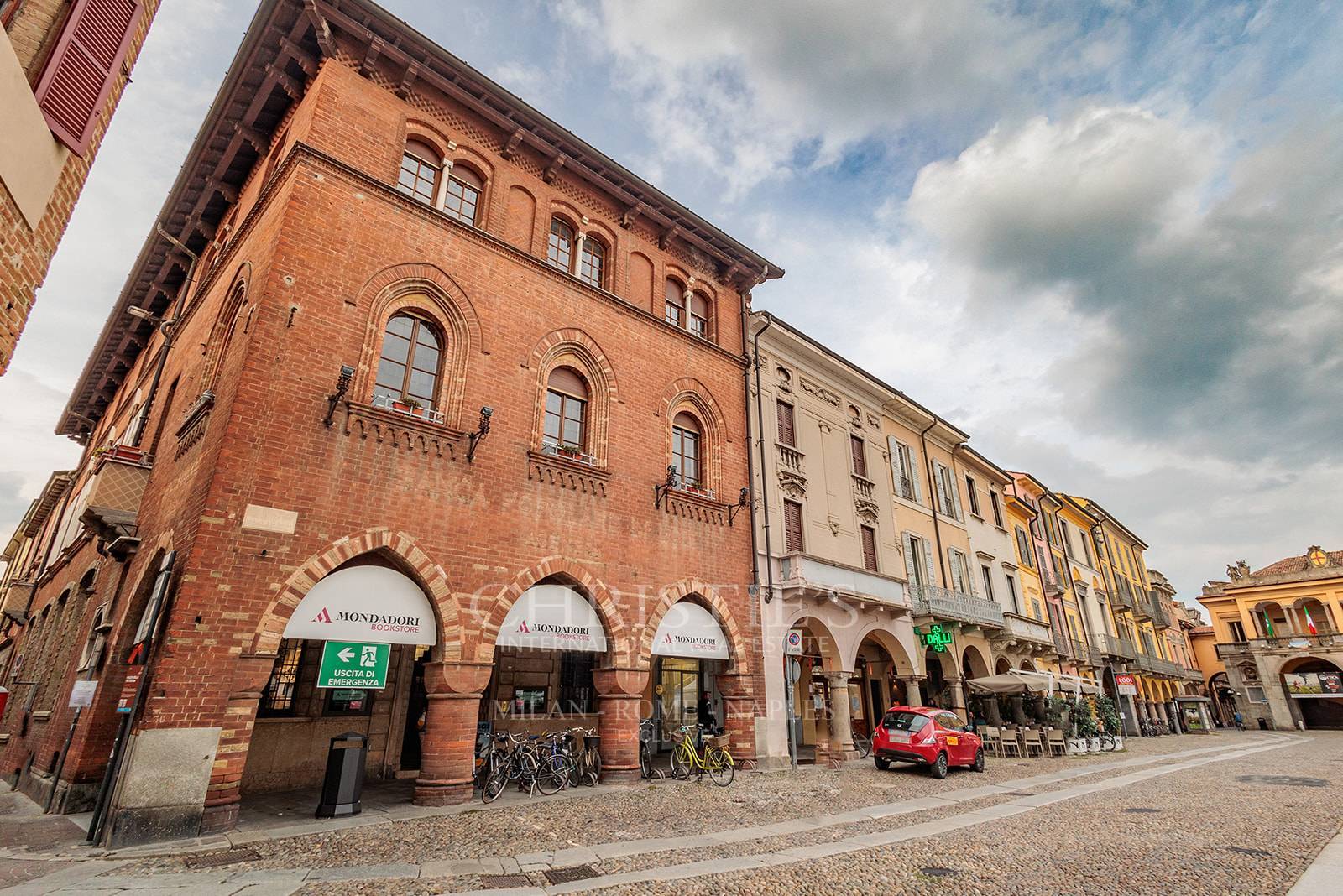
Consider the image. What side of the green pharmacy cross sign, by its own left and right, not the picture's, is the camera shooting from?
front

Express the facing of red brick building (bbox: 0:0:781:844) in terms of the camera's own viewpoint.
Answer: facing the viewer and to the right of the viewer

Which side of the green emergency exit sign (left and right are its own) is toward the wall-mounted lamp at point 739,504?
left

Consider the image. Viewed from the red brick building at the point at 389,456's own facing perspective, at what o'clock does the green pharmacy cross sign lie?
The green pharmacy cross sign is roughly at 10 o'clock from the red brick building.

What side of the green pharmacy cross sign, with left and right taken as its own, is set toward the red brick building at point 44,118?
front

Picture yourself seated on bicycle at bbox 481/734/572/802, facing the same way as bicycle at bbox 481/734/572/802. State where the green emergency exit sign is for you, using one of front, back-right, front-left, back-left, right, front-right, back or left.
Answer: front

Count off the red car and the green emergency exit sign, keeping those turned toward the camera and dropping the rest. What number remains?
1

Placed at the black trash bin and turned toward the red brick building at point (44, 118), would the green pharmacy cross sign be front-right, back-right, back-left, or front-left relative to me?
back-left

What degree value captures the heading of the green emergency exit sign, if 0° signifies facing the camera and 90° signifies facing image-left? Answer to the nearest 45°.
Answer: approximately 0°

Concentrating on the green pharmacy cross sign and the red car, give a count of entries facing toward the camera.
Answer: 1

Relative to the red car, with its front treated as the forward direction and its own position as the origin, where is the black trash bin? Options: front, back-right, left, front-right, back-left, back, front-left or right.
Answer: back

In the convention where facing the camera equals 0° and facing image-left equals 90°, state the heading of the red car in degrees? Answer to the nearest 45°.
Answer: approximately 225°

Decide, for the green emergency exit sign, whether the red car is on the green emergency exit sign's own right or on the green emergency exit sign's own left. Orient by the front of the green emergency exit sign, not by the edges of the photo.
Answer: on the green emergency exit sign's own left

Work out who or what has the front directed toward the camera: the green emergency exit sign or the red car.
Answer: the green emergency exit sign
